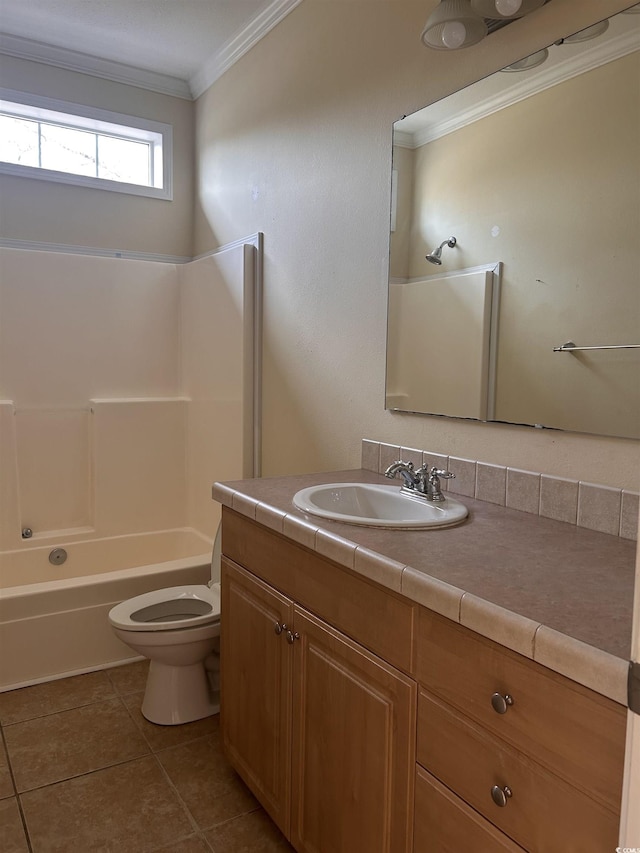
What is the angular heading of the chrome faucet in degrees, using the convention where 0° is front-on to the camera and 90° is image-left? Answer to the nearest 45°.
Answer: approximately 45°

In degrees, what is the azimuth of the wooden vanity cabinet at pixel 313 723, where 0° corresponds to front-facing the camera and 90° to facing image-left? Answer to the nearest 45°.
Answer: approximately 45°

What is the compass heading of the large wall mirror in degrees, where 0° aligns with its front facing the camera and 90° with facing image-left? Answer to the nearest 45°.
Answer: approximately 45°
